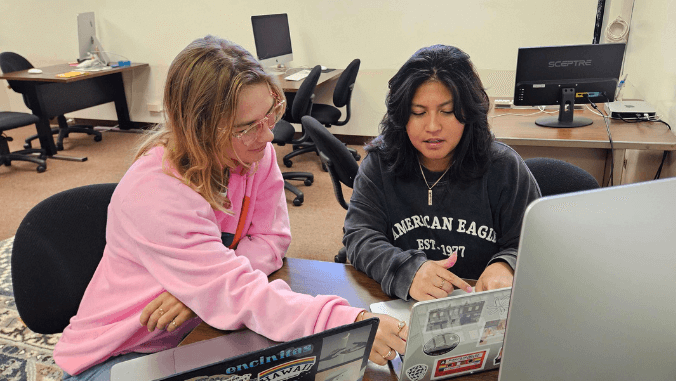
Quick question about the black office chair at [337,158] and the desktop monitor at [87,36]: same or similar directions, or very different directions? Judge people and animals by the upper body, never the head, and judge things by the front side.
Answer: very different directions

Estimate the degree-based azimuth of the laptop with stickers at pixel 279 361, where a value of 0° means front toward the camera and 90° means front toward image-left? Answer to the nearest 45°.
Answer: approximately 135°

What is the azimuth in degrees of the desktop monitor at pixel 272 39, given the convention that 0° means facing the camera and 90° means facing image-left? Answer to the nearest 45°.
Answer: approximately 315°

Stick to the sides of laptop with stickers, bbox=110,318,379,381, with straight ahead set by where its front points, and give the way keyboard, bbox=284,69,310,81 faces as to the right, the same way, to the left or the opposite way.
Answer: the opposite way
